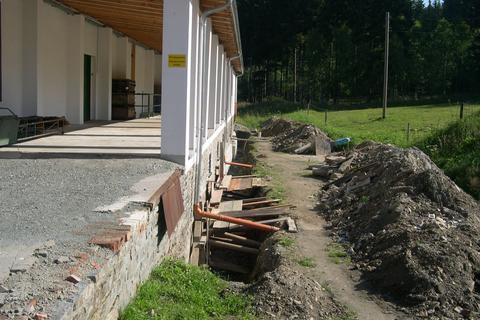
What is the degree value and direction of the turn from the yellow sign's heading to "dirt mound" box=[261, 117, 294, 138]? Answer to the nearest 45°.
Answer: approximately 180°

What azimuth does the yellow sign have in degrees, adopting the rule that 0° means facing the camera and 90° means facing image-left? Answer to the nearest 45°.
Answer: approximately 0°
